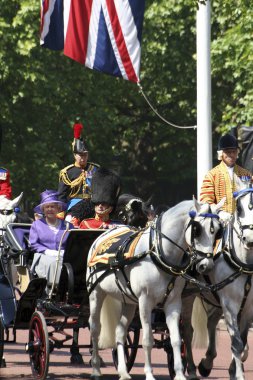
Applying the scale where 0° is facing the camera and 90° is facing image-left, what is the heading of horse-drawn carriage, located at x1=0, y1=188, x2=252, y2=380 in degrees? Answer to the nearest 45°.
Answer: approximately 315°

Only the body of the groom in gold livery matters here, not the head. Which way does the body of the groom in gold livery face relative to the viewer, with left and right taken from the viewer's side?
facing the viewer and to the right of the viewer

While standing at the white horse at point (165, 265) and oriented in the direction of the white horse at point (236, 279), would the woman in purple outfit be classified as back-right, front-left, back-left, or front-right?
back-left

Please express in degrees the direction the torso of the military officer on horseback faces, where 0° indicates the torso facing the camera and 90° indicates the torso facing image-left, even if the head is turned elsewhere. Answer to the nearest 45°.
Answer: approximately 315°
